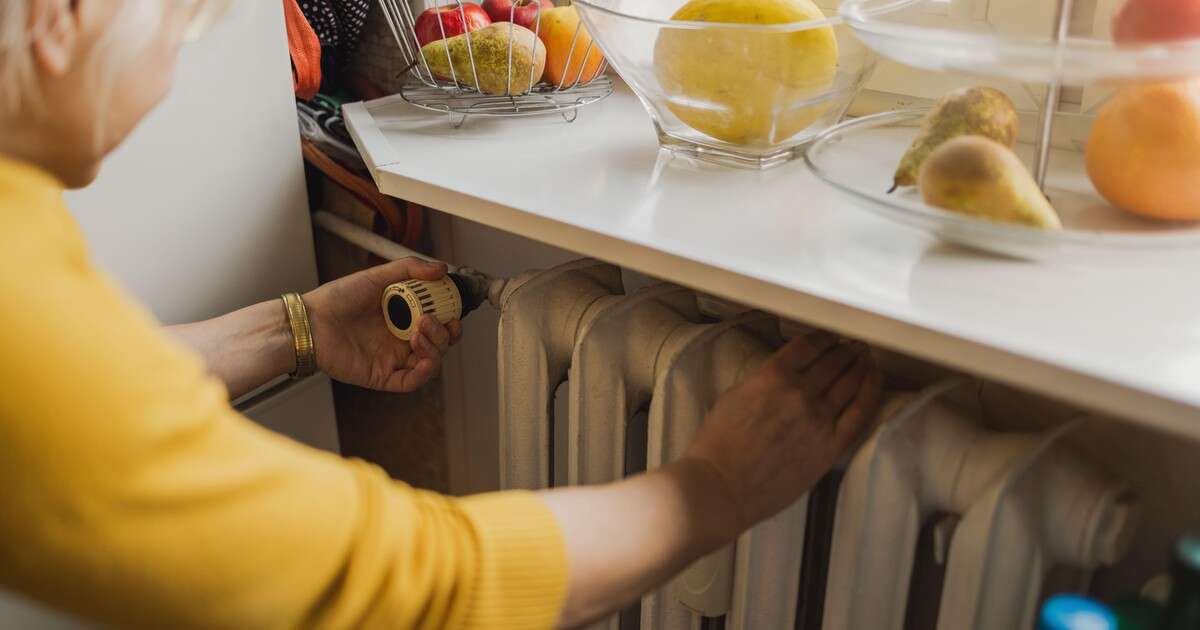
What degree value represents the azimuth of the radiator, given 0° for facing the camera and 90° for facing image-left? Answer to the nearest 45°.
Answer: approximately 45°

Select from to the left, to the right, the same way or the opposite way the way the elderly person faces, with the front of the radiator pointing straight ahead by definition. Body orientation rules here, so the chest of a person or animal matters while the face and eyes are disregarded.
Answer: the opposite way

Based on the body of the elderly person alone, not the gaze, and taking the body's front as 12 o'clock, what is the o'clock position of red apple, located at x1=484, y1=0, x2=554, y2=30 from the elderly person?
The red apple is roughly at 11 o'clock from the elderly person.

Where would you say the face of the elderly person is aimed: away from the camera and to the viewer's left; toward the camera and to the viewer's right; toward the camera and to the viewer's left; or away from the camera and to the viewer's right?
away from the camera and to the viewer's right
